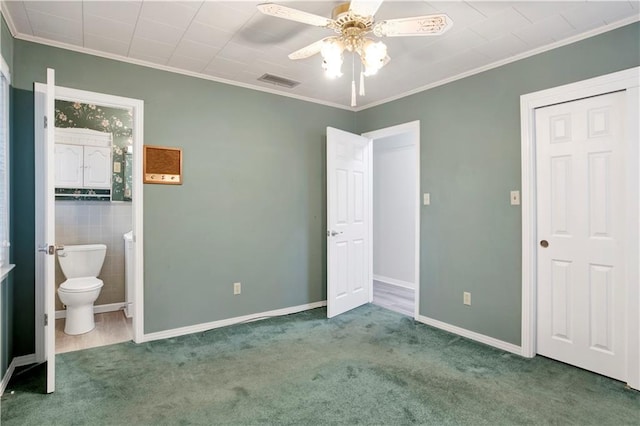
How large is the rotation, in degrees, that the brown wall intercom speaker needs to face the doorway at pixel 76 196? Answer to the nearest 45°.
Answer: approximately 90° to its right

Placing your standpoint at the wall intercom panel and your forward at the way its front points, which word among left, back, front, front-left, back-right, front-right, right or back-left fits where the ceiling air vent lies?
left

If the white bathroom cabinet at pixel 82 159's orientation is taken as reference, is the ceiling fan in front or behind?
in front

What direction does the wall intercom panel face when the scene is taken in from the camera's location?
facing the viewer

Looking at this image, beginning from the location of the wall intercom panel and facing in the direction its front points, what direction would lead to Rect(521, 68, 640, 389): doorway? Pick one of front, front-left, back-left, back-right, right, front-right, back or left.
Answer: front-left

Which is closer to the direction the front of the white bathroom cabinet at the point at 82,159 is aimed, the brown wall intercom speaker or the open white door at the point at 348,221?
the brown wall intercom speaker

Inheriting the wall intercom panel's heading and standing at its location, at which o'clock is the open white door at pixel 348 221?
The open white door is roughly at 9 o'clock from the wall intercom panel.

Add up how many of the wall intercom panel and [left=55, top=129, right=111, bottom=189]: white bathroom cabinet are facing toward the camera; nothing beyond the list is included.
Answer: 2

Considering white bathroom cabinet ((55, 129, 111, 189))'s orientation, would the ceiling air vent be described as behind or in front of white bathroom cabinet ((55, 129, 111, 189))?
in front

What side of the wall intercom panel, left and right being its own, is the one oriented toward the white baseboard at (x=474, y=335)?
left

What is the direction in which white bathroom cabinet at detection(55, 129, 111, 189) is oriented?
toward the camera

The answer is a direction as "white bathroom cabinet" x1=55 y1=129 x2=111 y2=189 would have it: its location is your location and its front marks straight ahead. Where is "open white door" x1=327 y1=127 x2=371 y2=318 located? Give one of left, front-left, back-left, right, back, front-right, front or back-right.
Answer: front-left
